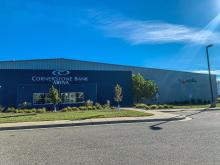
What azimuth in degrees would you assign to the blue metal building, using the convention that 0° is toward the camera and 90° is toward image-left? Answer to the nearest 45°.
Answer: approximately 0°
